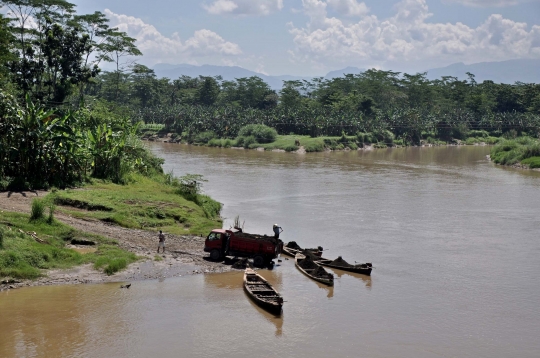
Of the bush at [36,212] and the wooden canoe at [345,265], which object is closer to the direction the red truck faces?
the bush

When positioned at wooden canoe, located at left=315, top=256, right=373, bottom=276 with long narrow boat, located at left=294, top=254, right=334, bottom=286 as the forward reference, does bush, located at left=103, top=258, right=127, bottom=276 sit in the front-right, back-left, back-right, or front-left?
front-right

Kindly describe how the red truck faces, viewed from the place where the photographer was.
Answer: facing away from the viewer and to the left of the viewer

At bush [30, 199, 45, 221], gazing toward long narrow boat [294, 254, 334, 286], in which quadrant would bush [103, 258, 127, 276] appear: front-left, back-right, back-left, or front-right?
front-right

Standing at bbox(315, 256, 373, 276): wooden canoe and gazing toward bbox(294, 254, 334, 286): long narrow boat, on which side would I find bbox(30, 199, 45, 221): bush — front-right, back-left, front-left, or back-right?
front-right

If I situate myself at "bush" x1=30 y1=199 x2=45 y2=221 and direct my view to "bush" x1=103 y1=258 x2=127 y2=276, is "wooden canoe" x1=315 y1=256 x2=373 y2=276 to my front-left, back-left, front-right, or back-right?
front-left

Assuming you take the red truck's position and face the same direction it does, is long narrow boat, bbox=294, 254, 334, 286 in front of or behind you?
behind
